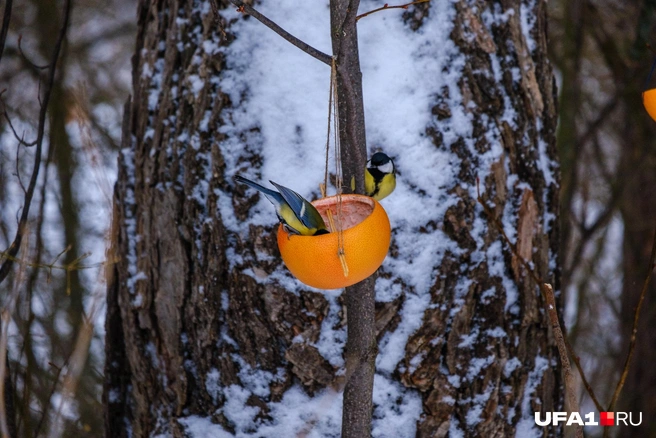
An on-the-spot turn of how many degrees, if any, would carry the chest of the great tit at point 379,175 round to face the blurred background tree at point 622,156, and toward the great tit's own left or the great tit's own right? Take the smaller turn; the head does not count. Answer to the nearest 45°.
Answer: approximately 180°

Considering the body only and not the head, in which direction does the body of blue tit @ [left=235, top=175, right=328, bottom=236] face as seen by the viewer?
to the viewer's right

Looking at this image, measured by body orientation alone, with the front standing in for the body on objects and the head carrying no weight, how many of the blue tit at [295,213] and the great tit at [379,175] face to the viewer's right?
1

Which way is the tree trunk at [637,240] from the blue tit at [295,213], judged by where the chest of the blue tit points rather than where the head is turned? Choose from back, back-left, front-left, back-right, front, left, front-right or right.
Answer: front-left

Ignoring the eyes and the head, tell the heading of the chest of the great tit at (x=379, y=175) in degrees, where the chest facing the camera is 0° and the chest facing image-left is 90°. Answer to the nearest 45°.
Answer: approximately 45°
